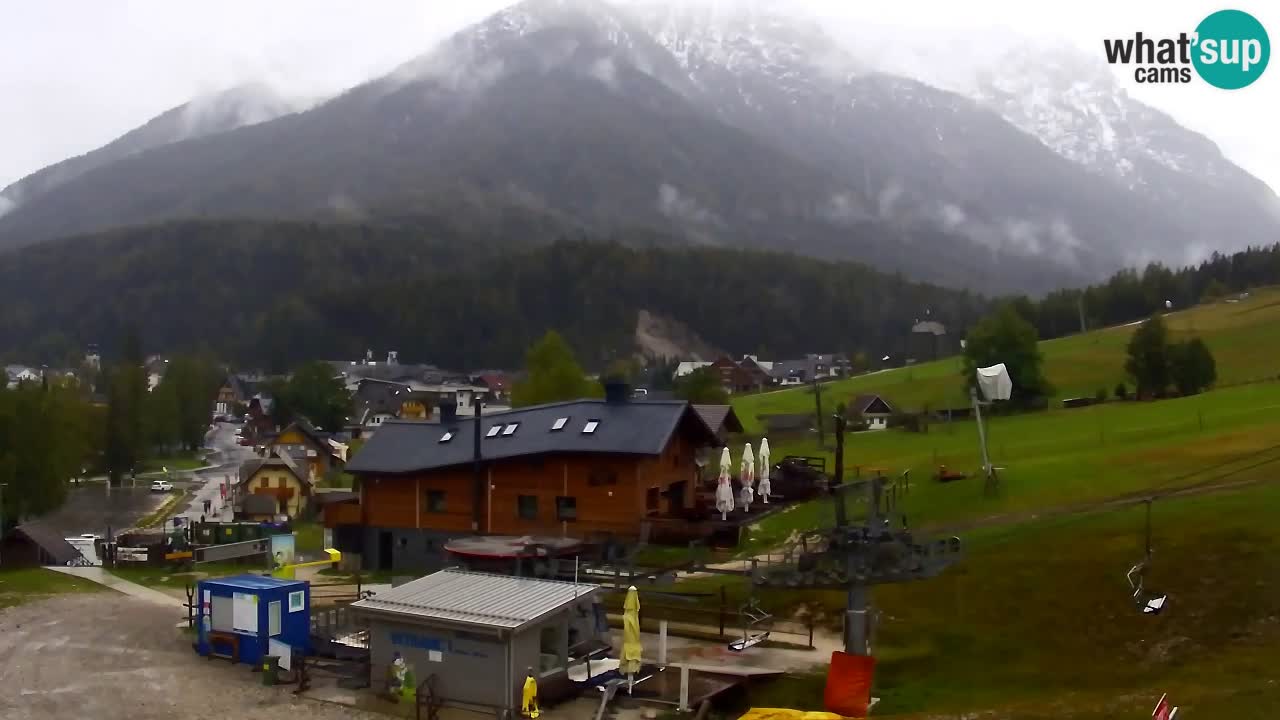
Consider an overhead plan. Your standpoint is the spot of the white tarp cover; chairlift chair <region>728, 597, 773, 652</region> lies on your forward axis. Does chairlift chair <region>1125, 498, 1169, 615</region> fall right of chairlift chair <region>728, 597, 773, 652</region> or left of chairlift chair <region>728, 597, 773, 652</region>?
left

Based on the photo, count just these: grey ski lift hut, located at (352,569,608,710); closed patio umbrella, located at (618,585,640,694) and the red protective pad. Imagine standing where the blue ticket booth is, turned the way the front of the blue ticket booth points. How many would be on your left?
3
